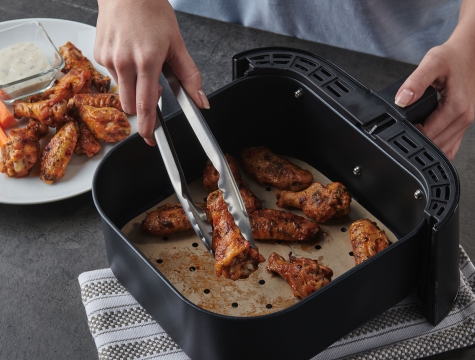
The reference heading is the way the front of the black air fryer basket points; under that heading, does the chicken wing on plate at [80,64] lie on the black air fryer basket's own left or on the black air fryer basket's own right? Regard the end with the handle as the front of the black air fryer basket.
on the black air fryer basket's own left

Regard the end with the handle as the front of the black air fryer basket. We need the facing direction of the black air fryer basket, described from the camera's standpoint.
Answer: facing away from the viewer and to the right of the viewer

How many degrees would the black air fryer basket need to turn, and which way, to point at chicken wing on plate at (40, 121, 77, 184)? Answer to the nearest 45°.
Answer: approximately 135° to its left

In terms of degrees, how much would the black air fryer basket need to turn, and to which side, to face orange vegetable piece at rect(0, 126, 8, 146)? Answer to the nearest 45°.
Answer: approximately 135° to its left

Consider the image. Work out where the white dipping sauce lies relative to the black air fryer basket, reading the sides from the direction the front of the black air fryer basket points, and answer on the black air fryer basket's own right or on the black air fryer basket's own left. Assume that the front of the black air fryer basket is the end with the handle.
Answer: on the black air fryer basket's own left

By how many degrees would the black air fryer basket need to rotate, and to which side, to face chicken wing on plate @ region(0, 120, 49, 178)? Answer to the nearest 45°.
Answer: approximately 135° to its left

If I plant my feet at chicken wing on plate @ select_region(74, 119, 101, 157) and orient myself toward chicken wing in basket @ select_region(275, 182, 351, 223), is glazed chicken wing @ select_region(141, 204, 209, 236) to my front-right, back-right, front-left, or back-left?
front-right

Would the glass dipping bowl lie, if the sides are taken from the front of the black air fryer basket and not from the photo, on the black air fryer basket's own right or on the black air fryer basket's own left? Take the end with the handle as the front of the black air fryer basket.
on the black air fryer basket's own left

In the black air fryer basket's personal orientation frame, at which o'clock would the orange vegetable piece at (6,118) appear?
The orange vegetable piece is roughly at 8 o'clock from the black air fryer basket.

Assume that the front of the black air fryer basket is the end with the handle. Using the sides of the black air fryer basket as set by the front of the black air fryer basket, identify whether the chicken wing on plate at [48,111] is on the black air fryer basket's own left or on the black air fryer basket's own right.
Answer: on the black air fryer basket's own left
